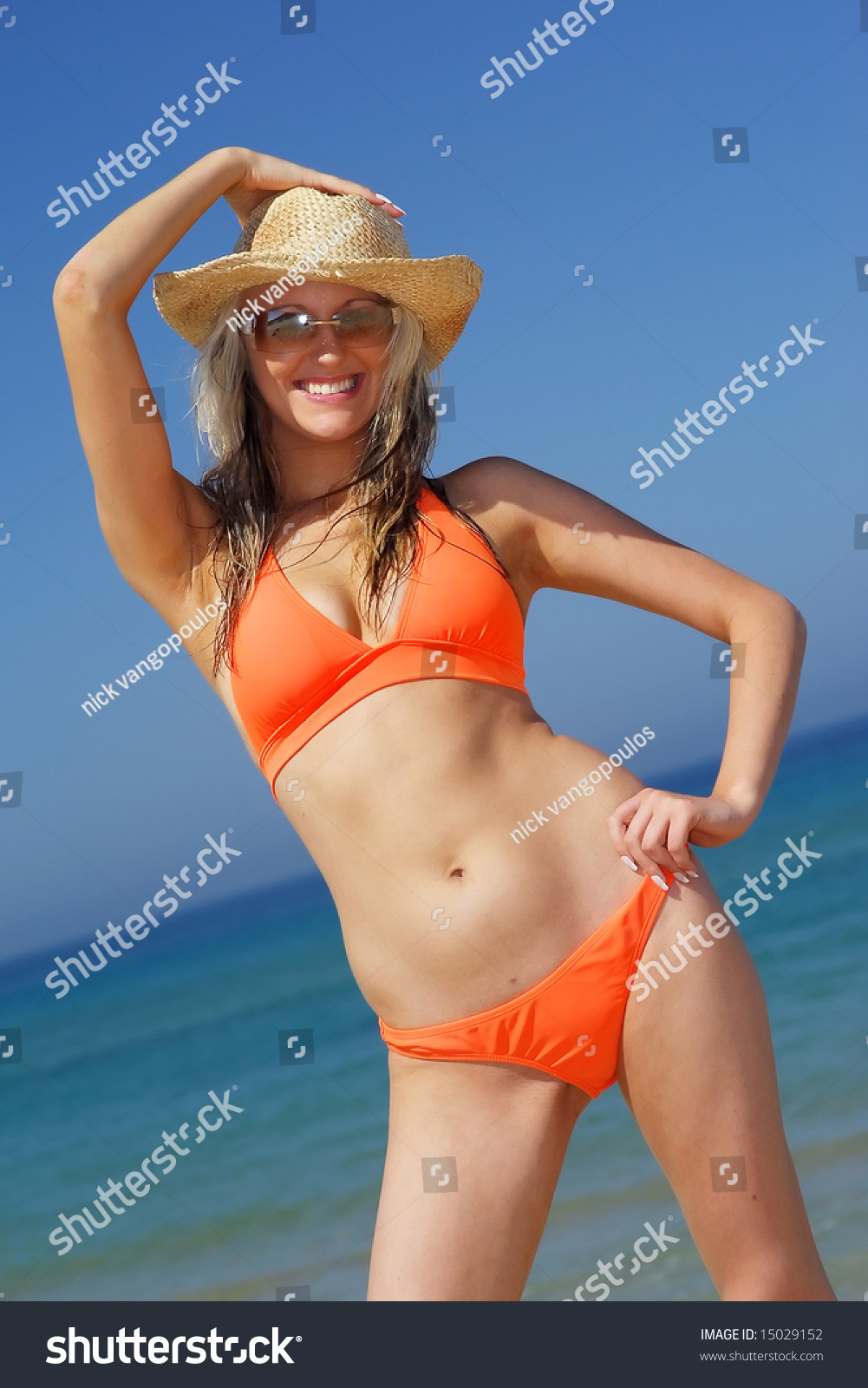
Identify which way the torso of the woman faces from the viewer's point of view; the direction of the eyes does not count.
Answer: toward the camera

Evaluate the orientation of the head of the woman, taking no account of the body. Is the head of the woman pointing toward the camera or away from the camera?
toward the camera
